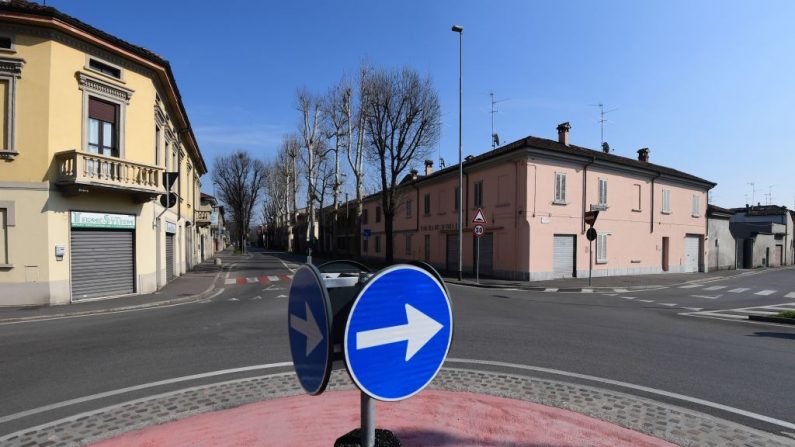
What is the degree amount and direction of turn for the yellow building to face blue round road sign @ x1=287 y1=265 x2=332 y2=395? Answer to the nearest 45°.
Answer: approximately 45° to its right

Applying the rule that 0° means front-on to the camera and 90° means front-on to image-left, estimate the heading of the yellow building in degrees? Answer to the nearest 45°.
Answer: approximately 315°
